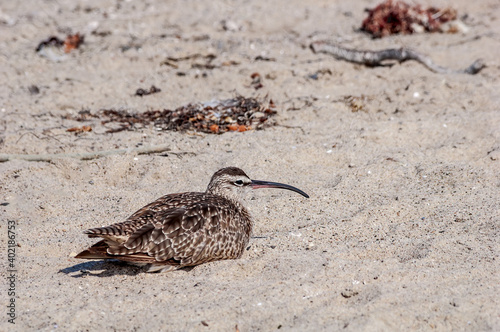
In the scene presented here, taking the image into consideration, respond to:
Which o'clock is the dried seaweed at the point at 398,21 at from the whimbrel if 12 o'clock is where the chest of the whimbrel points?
The dried seaweed is roughly at 10 o'clock from the whimbrel.

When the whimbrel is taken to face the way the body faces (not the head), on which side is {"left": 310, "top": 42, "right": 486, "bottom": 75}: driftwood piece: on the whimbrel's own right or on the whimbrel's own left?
on the whimbrel's own left

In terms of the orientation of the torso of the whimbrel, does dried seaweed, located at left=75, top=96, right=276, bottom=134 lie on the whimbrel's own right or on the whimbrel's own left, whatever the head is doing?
on the whimbrel's own left

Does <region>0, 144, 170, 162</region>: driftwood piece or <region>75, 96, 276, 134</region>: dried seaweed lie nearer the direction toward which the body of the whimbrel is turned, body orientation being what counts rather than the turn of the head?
the dried seaweed

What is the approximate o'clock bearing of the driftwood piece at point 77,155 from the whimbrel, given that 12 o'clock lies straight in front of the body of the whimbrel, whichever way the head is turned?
The driftwood piece is roughly at 8 o'clock from the whimbrel.

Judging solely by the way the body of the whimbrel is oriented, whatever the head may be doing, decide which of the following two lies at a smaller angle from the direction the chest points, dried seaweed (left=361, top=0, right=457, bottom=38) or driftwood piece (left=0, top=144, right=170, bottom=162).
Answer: the dried seaweed

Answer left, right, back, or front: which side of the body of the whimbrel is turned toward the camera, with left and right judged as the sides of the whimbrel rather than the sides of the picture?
right
